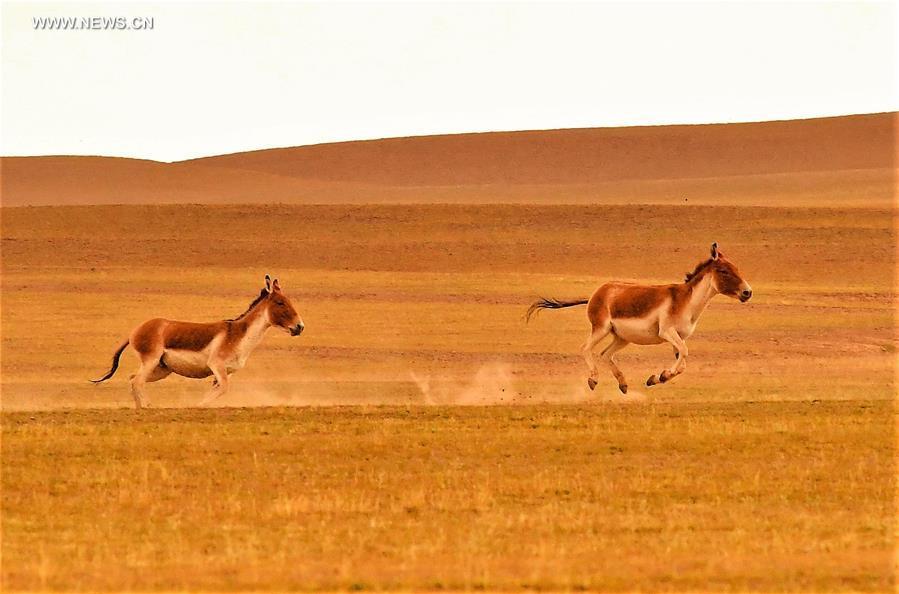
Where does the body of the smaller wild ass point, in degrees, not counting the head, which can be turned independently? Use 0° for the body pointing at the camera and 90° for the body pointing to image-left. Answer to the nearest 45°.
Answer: approximately 270°

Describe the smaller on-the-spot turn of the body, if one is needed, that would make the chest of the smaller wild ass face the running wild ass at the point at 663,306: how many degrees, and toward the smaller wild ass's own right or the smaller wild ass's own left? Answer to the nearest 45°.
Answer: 0° — it already faces it

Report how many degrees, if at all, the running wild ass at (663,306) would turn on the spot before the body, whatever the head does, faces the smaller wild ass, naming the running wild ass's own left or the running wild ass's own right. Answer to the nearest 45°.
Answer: approximately 180°

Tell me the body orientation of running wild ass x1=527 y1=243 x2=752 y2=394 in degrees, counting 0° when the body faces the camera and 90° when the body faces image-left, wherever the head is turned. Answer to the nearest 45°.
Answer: approximately 270°

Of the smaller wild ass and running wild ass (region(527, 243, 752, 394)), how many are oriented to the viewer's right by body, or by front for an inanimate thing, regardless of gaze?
2
